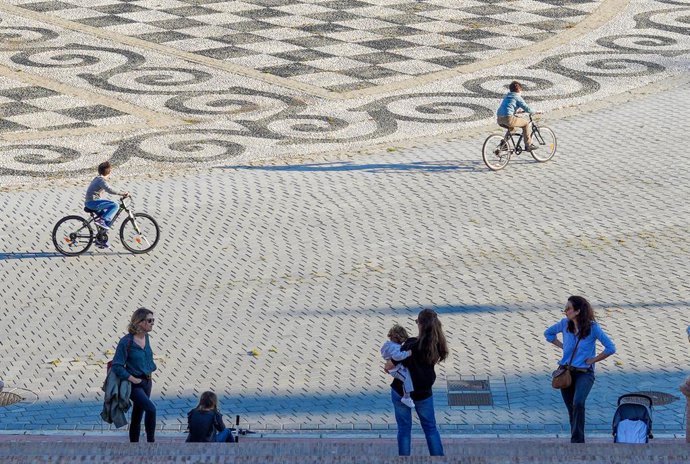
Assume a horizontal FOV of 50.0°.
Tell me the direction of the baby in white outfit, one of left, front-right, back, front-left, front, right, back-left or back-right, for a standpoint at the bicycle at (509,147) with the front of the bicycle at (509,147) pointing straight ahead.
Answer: back-right

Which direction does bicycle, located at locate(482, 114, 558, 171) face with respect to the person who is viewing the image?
facing away from the viewer and to the right of the viewer

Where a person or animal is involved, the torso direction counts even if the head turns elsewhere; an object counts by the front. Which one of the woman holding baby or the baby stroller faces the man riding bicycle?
the woman holding baby

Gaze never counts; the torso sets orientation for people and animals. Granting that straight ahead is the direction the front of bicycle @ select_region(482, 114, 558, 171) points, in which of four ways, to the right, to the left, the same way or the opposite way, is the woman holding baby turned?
to the left

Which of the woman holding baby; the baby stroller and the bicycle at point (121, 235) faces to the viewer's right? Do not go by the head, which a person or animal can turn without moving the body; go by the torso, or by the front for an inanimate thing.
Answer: the bicycle

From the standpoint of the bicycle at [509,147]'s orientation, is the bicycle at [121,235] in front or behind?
behind

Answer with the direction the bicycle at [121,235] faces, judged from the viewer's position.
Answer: facing to the right of the viewer

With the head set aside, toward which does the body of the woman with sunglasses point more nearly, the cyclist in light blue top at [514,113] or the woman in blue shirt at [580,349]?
the woman in blue shirt
